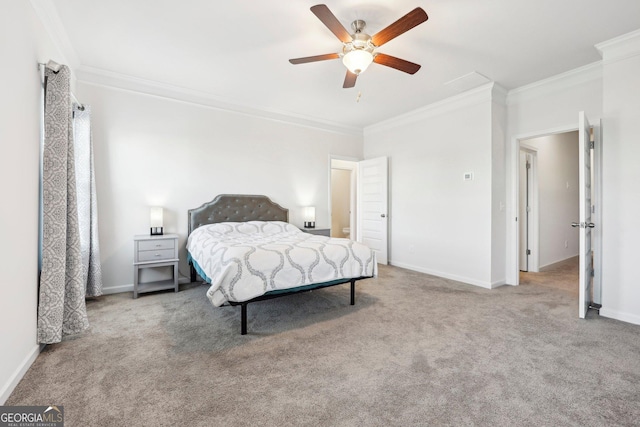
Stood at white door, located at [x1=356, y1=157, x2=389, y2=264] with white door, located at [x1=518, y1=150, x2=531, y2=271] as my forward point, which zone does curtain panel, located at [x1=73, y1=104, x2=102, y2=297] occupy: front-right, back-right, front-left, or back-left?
back-right

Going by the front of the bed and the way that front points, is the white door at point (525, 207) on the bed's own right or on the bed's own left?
on the bed's own left

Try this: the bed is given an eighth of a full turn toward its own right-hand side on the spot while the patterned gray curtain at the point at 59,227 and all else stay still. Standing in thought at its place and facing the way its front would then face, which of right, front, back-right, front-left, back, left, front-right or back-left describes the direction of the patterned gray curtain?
right

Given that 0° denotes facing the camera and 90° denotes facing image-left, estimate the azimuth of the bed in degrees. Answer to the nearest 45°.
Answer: approximately 315°
